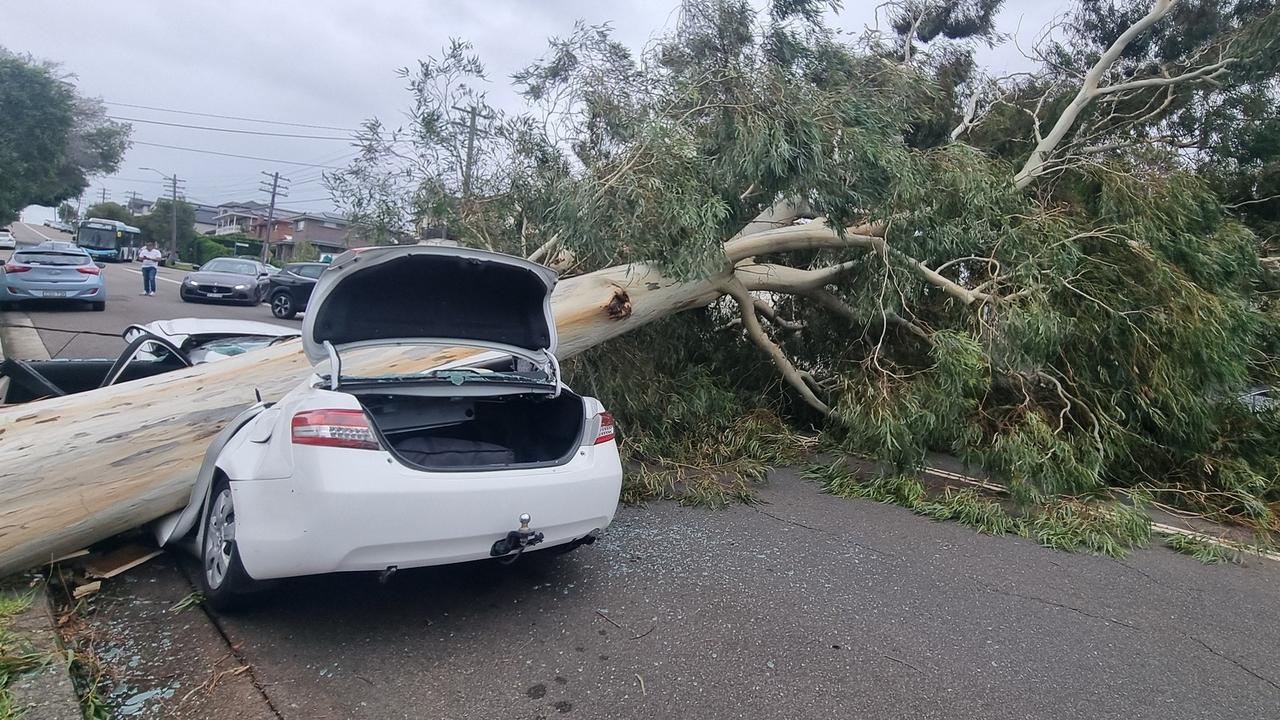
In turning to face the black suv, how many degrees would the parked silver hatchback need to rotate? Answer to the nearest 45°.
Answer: approximately 90° to its right

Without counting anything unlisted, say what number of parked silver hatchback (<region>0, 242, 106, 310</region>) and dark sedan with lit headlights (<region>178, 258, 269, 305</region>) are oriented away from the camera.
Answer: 1

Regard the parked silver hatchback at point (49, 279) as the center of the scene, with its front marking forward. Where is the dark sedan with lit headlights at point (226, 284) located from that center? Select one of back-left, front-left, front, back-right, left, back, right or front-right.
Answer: front-right

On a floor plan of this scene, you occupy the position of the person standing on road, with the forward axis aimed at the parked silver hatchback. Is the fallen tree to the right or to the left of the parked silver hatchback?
left

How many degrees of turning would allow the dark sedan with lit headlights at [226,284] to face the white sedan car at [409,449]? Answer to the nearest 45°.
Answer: approximately 45° to its left

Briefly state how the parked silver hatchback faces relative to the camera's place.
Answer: facing away from the viewer

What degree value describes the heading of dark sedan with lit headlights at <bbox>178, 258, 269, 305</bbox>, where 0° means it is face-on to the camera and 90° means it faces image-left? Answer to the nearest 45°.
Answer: approximately 45°

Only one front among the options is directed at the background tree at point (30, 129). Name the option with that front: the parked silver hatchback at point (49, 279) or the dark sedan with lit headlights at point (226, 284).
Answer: the parked silver hatchback

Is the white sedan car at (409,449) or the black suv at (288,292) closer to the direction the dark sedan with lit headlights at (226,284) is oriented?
the white sedan car

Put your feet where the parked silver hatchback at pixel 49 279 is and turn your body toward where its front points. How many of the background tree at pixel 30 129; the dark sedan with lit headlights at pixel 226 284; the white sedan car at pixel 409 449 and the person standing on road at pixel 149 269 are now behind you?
1

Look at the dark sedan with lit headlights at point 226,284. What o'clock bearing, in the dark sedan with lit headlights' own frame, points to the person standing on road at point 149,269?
The person standing on road is roughly at 3 o'clock from the dark sedan with lit headlights.

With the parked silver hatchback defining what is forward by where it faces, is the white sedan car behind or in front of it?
behind

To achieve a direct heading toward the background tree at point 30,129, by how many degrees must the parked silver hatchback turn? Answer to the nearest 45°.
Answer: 0° — it already faces it

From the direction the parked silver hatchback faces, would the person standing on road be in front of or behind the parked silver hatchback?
in front

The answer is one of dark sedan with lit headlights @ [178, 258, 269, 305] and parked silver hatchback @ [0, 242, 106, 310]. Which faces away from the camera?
the parked silver hatchback

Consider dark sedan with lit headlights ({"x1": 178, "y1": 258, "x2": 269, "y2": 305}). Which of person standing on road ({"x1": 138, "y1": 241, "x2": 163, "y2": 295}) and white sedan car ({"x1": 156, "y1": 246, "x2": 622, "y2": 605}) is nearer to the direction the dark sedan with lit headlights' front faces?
the white sedan car

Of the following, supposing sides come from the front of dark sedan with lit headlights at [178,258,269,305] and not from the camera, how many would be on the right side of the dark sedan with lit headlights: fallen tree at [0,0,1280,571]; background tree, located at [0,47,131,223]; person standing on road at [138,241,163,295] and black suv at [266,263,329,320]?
2
